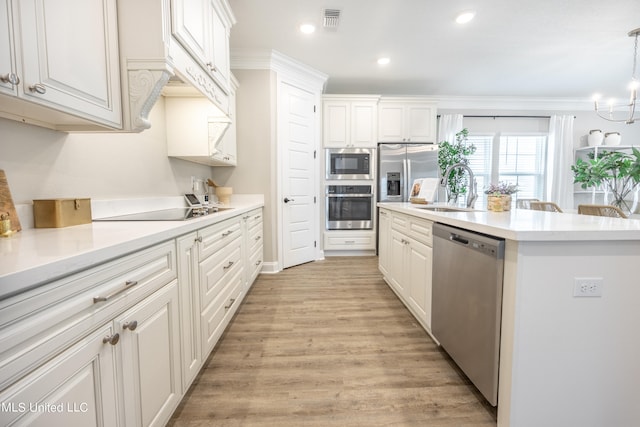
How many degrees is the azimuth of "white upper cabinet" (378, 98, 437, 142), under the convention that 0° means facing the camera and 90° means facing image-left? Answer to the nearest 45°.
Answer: approximately 0°

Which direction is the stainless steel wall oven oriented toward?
toward the camera

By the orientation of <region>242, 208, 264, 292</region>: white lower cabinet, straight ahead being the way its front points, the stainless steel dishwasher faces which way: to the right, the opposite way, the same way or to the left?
the opposite way

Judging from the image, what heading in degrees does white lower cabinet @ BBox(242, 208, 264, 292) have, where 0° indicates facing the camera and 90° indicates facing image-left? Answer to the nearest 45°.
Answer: approximately 270°

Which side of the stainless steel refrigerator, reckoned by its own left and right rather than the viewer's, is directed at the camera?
front

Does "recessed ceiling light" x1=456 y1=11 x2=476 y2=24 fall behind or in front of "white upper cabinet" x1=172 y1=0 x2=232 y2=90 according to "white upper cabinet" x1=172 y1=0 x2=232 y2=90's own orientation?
in front

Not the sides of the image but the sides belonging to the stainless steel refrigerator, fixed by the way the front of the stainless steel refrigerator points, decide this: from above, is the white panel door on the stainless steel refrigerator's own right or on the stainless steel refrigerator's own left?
on the stainless steel refrigerator's own right

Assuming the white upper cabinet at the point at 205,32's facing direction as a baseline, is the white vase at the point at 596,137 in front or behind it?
in front

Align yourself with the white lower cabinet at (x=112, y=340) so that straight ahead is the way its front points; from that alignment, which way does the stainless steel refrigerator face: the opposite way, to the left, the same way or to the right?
to the right

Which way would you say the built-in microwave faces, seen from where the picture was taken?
facing the viewer

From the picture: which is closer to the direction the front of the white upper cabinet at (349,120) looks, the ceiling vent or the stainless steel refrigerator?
the ceiling vent
